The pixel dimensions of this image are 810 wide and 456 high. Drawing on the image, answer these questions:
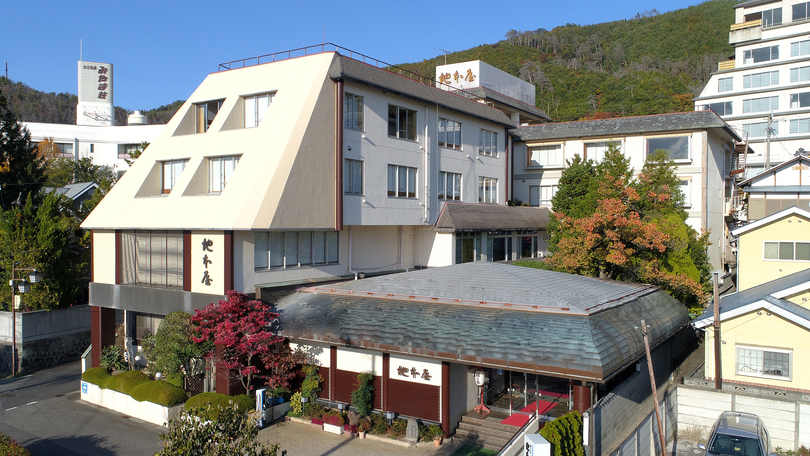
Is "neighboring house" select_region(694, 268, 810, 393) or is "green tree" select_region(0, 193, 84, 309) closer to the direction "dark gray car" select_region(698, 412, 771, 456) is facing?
the green tree

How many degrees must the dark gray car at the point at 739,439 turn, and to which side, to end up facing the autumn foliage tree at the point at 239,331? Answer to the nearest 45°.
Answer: approximately 90° to its right

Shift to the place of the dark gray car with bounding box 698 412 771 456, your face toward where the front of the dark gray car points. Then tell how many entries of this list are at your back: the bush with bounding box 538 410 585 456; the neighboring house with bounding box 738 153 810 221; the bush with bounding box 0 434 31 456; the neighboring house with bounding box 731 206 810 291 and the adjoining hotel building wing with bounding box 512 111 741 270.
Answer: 3

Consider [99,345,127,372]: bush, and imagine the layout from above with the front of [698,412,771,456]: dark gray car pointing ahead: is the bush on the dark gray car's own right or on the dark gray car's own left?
on the dark gray car's own right

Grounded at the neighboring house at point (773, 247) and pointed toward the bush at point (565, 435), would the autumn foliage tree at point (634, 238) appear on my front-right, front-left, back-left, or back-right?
front-right

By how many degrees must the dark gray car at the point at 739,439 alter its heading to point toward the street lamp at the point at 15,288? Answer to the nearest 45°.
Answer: approximately 90° to its right

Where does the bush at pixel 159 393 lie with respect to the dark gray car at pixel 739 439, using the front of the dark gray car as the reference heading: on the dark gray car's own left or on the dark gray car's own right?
on the dark gray car's own right

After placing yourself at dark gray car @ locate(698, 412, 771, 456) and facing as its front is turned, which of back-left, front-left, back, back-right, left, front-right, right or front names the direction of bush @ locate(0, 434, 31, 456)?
front-right

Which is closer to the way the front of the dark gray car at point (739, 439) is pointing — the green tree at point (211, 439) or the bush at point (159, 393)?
the green tree

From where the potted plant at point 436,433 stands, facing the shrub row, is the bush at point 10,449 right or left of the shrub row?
left

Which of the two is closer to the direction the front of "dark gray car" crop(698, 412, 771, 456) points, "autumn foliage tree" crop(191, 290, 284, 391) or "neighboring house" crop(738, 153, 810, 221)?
the autumn foliage tree

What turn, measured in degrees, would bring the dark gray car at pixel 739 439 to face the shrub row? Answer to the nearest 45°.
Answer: approximately 90° to its right

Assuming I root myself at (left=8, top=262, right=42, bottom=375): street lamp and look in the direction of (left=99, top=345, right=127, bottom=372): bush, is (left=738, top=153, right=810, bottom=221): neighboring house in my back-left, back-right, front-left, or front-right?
front-left

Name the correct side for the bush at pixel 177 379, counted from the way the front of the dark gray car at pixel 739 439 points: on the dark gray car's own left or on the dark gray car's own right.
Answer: on the dark gray car's own right

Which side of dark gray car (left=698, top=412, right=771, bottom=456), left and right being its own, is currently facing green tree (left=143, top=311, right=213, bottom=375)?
right

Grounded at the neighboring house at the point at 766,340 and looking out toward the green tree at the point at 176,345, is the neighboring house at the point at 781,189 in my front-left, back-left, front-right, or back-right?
back-right

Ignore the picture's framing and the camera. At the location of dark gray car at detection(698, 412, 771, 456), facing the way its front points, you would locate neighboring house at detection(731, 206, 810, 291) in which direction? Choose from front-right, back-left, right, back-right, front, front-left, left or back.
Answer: back

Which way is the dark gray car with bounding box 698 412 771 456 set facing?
toward the camera

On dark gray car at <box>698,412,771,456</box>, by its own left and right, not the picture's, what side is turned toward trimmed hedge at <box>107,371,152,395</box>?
right
